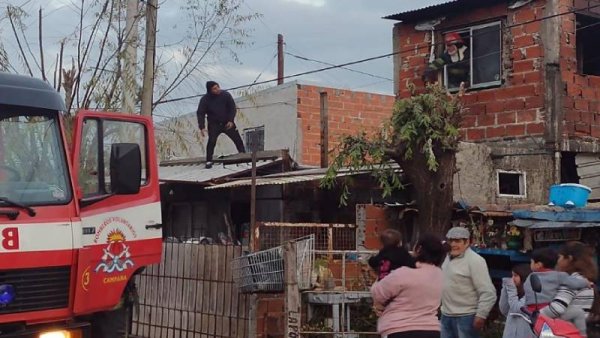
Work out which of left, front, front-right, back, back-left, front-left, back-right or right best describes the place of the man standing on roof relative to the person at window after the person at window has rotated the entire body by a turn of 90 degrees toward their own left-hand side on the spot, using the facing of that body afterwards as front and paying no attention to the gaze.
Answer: back-right

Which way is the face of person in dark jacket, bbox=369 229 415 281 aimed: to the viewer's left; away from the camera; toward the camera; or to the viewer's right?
away from the camera

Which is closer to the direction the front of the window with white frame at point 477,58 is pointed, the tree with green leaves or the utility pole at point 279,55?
the tree with green leaves

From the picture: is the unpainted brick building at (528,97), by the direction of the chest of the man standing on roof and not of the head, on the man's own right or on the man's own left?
on the man's own left

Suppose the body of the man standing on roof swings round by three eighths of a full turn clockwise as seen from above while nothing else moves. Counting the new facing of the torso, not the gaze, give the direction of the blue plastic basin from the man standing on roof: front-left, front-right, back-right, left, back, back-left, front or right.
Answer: back

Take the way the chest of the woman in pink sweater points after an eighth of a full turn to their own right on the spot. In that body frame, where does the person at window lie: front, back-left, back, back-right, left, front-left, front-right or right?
front

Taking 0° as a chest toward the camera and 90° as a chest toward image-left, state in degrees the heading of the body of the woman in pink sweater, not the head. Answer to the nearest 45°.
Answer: approximately 135°

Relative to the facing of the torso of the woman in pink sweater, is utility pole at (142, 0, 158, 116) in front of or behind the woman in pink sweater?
in front

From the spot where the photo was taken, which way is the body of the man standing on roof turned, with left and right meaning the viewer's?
facing the viewer

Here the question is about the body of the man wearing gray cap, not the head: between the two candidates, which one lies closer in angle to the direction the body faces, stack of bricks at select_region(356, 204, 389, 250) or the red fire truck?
the red fire truck

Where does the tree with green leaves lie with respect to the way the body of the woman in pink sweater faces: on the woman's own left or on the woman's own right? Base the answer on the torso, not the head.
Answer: on the woman's own right

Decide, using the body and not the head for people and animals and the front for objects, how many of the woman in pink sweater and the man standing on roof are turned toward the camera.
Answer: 1

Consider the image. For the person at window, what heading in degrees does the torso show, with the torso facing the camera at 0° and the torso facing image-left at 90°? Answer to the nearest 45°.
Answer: approximately 45°

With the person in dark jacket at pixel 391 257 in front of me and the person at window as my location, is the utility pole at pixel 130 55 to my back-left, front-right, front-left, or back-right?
front-right

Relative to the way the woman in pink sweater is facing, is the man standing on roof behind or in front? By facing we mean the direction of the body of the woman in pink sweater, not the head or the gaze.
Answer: in front

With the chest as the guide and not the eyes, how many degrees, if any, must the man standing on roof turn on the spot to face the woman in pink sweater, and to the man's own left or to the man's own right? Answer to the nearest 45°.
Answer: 0° — they already face them

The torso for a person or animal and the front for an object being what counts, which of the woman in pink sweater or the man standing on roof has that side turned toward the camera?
the man standing on roof

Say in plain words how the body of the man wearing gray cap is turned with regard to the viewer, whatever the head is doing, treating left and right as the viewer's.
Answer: facing the viewer and to the left of the viewer

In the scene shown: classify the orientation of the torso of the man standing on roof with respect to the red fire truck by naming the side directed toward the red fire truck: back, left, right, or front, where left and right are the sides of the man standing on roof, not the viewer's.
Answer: front
